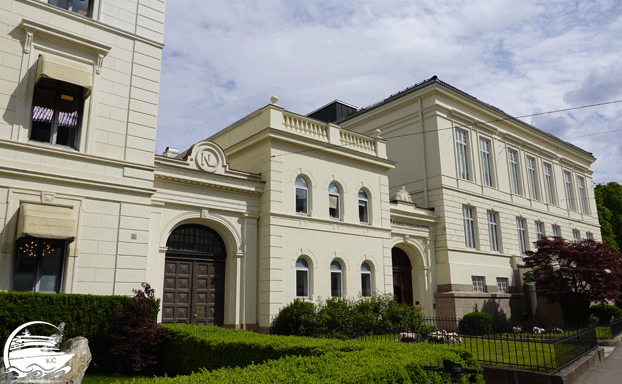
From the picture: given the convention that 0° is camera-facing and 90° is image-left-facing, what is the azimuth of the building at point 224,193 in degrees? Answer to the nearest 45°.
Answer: approximately 315°

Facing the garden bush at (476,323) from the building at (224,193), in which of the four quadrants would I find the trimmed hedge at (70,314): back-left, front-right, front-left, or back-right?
back-right

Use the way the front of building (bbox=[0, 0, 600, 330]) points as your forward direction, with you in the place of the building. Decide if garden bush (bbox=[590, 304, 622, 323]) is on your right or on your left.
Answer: on your left
